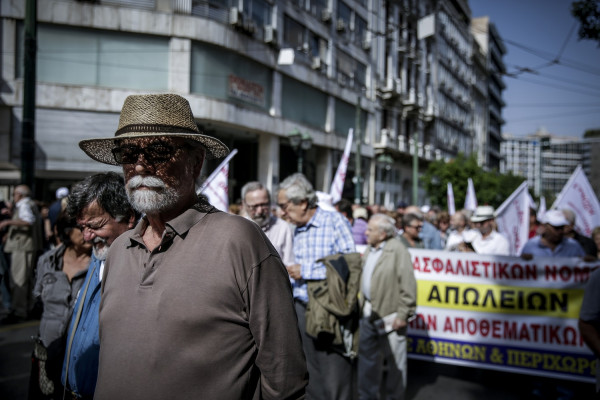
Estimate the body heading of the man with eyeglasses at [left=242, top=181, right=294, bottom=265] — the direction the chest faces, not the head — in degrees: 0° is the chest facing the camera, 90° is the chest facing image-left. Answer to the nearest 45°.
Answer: approximately 0°

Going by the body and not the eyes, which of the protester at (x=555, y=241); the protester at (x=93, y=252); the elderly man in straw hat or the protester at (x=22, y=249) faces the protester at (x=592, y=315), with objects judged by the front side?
the protester at (x=555, y=241)

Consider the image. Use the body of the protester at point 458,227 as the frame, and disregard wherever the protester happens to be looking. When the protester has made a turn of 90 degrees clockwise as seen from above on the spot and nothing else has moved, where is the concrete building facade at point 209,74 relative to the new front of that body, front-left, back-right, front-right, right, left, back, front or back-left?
front

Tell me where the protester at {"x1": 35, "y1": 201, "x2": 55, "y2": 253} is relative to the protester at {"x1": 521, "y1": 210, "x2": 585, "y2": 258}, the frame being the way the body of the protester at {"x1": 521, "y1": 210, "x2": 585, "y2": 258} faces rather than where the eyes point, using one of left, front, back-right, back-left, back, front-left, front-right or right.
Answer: right
